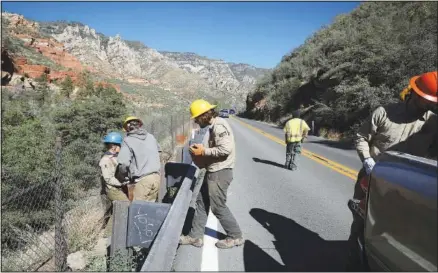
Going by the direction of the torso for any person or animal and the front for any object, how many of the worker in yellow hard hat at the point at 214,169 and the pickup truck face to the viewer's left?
1

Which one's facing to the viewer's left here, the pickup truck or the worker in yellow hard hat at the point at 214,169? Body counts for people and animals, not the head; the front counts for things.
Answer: the worker in yellow hard hat

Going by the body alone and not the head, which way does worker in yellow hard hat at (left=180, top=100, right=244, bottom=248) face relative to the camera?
to the viewer's left

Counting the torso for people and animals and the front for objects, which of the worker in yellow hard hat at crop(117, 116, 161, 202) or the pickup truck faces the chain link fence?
the worker in yellow hard hat

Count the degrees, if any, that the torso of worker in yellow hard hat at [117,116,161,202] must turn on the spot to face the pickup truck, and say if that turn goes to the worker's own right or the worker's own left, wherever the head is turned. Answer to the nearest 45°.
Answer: approximately 180°

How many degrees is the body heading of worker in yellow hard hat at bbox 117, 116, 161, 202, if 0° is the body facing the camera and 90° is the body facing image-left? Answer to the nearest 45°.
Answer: approximately 135°

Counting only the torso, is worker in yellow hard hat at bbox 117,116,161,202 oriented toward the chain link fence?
yes

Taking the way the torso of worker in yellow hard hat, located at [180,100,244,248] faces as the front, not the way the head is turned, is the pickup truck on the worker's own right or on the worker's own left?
on the worker's own left

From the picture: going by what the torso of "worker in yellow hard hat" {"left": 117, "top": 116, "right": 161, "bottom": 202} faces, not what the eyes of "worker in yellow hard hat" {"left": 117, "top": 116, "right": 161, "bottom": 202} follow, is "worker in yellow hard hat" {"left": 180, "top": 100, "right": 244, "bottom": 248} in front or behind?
behind

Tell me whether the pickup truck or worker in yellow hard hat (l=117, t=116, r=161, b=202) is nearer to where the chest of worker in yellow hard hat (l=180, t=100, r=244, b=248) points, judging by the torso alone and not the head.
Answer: the worker in yellow hard hat
